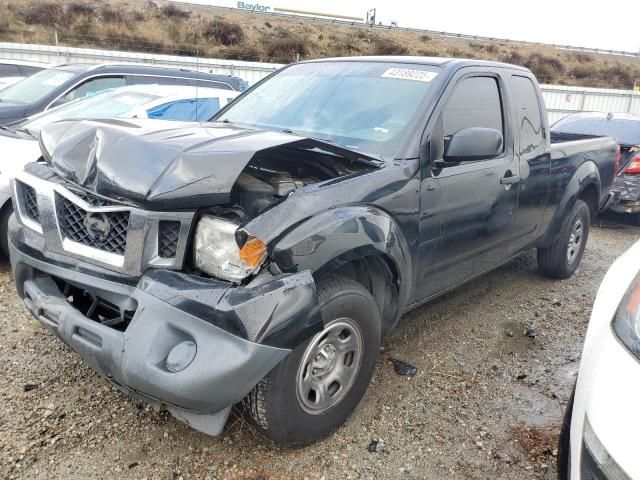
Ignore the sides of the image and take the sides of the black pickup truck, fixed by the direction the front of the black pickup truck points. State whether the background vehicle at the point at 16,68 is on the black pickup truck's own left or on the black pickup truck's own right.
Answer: on the black pickup truck's own right

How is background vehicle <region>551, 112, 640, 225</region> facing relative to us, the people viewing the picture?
facing away from the viewer and to the right of the viewer

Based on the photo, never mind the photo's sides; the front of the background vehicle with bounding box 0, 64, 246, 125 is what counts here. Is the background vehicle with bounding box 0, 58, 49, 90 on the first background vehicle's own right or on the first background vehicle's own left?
on the first background vehicle's own right

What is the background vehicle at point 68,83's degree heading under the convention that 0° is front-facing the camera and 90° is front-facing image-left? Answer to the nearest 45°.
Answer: approximately 45°

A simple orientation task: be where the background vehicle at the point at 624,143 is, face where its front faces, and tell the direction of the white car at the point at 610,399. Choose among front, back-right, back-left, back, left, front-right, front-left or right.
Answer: back-right

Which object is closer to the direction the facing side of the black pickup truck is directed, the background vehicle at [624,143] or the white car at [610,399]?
the white car
